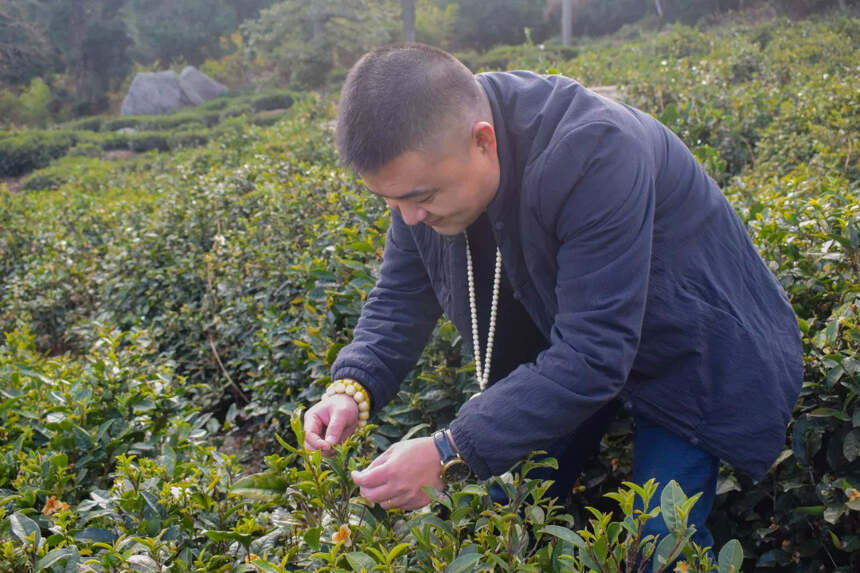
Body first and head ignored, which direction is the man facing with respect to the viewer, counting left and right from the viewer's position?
facing the viewer and to the left of the viewer

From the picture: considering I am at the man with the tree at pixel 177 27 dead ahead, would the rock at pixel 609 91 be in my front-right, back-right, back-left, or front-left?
front-right

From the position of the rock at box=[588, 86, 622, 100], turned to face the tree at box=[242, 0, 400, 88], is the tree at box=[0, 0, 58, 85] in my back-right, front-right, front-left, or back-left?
front-left

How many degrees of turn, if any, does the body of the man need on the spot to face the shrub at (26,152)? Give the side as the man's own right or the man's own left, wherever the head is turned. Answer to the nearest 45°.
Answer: approximately 90° to the man's own right

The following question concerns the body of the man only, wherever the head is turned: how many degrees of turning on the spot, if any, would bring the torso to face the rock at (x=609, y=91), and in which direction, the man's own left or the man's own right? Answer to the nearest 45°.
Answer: approximately 135° to the man's own right

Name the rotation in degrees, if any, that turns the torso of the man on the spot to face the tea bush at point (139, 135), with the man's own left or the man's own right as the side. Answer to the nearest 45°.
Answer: approximately 90° to the man's own right

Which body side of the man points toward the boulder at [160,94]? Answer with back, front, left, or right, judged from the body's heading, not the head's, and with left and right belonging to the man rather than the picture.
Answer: right

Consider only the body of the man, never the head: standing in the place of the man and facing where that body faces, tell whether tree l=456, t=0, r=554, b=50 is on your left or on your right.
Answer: on your right
